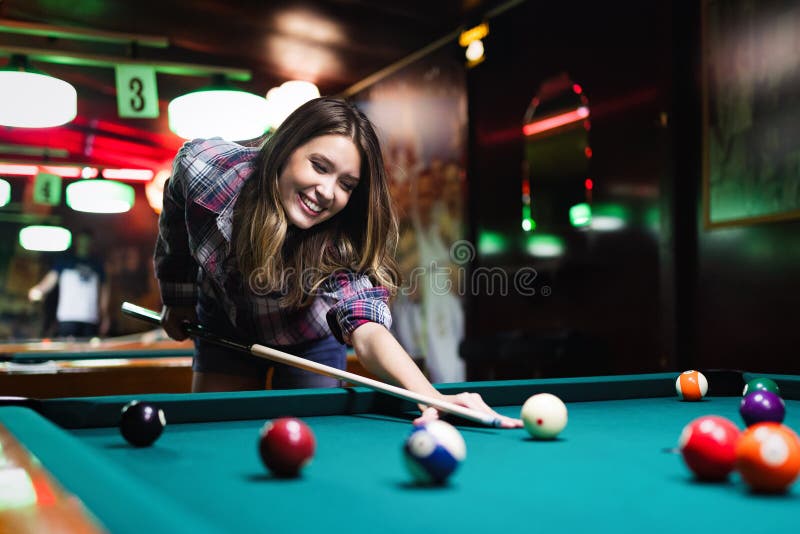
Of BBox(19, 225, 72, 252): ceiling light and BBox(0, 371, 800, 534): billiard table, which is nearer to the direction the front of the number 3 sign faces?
the billiard table

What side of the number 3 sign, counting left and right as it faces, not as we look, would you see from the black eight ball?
front

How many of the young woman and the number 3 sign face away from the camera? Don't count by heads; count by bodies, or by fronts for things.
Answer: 0

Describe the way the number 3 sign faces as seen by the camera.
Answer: facing the viewer

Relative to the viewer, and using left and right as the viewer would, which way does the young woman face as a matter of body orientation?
facing the viewer and to the right of the viewer

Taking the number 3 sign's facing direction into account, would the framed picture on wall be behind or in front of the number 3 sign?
in front

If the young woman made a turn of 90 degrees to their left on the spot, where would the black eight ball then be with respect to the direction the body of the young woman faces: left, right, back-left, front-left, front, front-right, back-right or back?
back-right

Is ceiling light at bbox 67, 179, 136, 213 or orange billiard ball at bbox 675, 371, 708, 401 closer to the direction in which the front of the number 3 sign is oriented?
the orange billiard ball

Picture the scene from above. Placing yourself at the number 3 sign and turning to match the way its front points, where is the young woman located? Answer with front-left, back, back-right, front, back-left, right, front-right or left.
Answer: front

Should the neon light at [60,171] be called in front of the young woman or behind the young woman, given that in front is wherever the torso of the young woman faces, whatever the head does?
behind

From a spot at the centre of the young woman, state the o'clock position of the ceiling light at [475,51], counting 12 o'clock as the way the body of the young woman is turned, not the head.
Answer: The ceiling light is roughly at 8 o'clock from the young woman.

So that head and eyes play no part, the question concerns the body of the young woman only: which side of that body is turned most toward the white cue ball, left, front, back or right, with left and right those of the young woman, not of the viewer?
front

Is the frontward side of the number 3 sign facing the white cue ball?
yes
